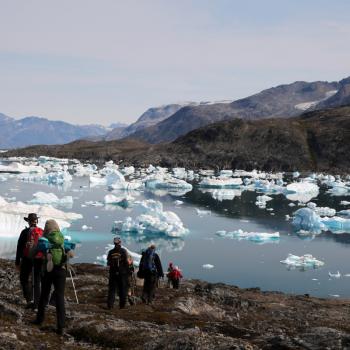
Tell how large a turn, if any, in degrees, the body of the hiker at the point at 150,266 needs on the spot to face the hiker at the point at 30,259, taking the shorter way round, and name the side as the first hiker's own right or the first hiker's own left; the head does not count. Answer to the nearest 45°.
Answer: approximately 135° to the first hiker's own left

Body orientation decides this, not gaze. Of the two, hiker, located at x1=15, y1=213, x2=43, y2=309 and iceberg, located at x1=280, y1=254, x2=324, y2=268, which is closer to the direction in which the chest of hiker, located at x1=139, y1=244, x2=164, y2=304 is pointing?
the iceberg

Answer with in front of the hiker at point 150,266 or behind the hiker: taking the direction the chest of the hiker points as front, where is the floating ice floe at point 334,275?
in front

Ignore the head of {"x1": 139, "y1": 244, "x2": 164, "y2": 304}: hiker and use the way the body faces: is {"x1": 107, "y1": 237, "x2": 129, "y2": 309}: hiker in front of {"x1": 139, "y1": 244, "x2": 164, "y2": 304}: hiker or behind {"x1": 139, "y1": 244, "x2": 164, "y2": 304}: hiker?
behind

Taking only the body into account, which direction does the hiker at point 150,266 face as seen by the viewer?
away from the camera

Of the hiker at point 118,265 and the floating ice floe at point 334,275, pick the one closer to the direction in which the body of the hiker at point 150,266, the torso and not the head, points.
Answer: the floating ice floe

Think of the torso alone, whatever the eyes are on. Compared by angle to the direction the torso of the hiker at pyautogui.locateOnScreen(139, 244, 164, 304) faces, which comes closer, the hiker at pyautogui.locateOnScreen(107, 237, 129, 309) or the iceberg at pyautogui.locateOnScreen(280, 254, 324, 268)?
the iceberg

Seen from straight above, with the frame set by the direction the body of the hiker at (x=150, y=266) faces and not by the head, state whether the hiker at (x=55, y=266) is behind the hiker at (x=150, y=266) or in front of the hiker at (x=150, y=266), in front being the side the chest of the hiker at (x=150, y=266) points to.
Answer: behind
